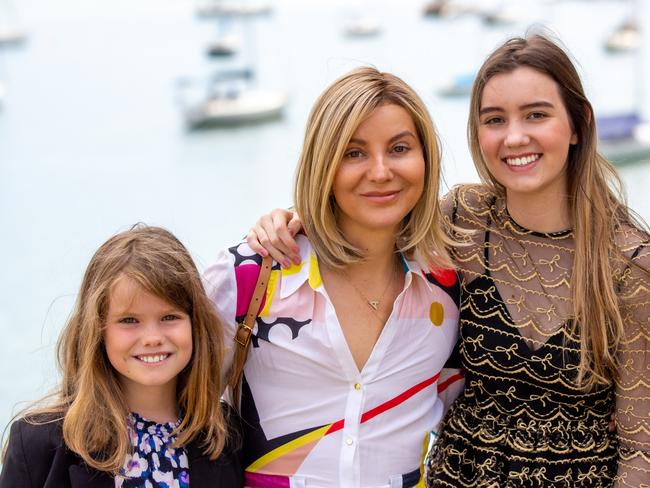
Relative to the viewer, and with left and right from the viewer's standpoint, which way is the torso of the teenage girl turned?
facing the viewer and to the left of the viewer

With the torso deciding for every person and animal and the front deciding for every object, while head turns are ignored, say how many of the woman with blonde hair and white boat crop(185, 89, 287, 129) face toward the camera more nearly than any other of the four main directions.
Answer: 1

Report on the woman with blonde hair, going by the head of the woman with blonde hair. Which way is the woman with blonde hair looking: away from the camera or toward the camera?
toward the camera

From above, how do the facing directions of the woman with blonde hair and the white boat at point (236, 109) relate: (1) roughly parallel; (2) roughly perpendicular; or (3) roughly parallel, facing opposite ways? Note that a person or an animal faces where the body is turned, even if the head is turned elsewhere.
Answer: roughly perpendicular

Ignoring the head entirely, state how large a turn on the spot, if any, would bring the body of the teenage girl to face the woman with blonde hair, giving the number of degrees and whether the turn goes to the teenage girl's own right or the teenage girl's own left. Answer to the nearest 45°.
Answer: approximately 45° to the teenage girl's own right

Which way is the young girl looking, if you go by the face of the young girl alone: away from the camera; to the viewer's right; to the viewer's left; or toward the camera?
toward the camera

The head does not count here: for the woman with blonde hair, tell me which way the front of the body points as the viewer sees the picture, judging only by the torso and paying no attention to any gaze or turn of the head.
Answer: toward the camera

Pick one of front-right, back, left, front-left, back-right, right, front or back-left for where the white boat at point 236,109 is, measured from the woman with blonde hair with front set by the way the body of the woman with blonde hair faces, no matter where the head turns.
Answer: back

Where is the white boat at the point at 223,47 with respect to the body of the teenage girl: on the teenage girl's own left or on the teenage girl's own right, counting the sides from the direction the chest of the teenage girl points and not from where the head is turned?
on the teenage girl's own right

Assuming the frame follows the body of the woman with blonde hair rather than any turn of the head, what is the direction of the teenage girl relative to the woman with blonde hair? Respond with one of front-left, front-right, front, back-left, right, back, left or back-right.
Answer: left
